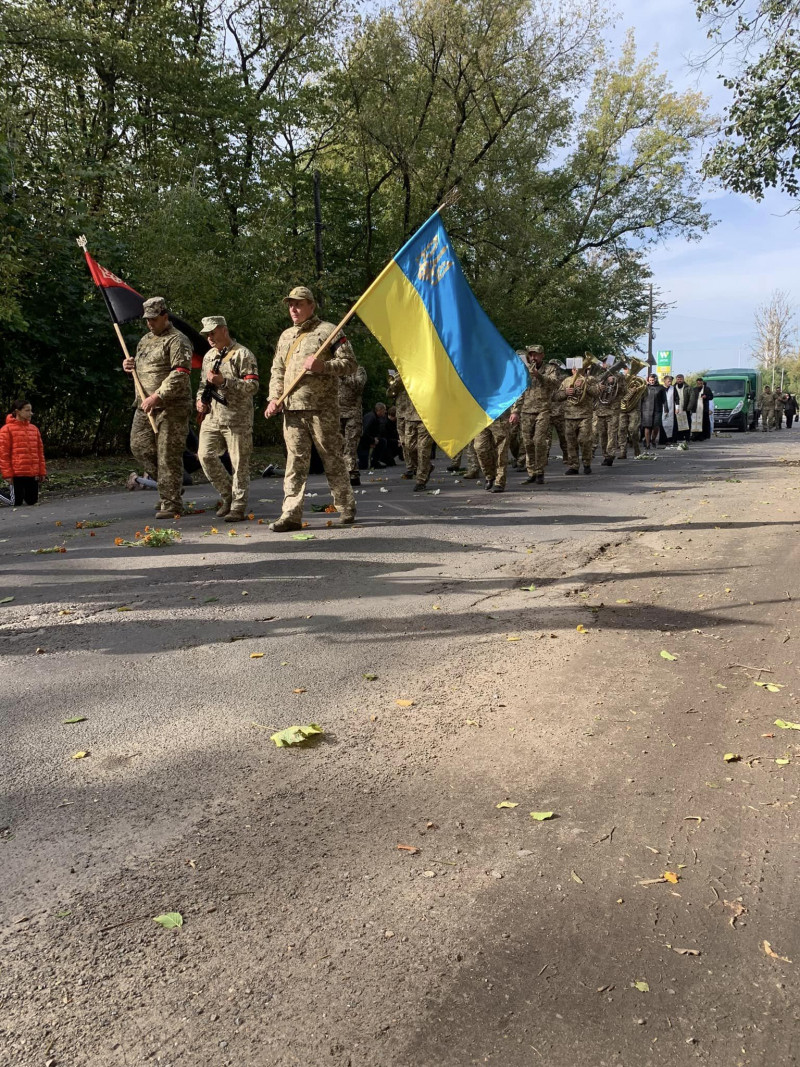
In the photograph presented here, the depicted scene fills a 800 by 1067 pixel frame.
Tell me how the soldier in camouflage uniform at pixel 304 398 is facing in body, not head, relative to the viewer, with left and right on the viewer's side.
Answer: facing the viewer and to the left of the viewer

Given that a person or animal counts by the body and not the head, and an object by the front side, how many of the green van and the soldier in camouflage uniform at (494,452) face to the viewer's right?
0

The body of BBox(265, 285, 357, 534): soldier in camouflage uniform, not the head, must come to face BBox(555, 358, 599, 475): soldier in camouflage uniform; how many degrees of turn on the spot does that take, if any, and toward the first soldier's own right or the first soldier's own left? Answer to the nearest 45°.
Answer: approximately 180°

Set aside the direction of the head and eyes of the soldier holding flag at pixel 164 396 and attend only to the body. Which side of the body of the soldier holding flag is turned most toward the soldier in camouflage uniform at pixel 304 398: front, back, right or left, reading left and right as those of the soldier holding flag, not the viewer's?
left

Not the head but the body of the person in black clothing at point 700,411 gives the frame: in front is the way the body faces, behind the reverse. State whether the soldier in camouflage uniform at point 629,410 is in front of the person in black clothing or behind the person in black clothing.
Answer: in front

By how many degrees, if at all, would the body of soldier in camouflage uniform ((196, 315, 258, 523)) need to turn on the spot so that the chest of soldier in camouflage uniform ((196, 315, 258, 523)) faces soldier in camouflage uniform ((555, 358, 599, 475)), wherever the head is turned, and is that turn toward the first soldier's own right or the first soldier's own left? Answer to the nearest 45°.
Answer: approximately 180°

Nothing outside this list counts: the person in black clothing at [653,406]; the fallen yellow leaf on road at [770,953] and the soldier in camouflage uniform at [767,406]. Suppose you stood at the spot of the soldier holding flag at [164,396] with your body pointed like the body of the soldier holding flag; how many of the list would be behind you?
2

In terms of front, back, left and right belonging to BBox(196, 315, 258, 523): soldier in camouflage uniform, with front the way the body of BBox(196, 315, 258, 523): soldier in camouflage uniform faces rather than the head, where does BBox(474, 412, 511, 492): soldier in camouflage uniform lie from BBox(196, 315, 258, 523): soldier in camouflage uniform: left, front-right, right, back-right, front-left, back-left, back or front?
back

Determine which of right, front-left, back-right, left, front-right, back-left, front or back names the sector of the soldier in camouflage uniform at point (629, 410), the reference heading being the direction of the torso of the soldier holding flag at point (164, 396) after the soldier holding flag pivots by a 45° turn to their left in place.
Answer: back-left

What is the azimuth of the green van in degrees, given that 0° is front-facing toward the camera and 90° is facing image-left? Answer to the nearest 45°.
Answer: approximately 45°

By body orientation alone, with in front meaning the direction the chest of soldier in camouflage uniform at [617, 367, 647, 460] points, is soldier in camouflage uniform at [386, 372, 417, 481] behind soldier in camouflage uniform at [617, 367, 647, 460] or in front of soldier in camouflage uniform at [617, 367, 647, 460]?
in front

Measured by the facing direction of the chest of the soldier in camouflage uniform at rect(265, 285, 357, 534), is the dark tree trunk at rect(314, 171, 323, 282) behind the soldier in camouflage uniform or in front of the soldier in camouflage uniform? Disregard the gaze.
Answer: behind

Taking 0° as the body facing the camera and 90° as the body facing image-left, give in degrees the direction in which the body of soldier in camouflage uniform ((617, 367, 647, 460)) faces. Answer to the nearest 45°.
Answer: approximately 45°

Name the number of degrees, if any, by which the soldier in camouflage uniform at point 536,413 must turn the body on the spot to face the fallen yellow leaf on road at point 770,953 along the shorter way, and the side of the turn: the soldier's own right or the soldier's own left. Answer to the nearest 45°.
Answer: approximately 45° to the soldier's own left

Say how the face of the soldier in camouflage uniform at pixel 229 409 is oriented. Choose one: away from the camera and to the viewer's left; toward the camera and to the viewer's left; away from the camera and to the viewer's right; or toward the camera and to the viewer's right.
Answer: toward the camera and to the viewer's left

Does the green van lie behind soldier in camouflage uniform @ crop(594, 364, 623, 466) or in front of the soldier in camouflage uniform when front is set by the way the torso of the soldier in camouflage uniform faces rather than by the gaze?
behind
